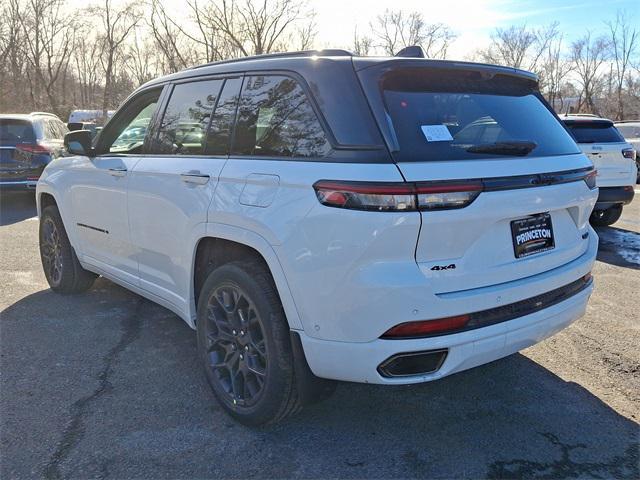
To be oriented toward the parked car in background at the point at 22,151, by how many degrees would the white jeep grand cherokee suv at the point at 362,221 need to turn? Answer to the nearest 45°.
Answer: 0° — it already faces it

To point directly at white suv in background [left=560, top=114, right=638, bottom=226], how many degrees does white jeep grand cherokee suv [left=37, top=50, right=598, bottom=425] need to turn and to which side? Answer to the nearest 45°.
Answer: approximately 90° to its right

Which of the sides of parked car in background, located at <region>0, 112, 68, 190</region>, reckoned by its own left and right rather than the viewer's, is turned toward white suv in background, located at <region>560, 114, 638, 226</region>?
right

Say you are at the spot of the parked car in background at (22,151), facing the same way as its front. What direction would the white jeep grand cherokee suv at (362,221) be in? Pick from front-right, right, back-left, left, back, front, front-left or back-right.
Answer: back-right

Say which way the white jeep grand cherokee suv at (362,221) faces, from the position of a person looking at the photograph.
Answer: facing away from the viewer and to the left of the viewer

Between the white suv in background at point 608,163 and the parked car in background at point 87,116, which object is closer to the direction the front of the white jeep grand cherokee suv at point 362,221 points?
the parked car in background

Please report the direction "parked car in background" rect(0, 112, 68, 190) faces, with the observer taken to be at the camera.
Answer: facing away from the viewer and to the right of the viewer

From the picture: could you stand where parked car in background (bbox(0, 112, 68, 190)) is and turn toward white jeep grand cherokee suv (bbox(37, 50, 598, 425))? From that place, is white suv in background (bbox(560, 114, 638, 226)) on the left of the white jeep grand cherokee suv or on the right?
left
